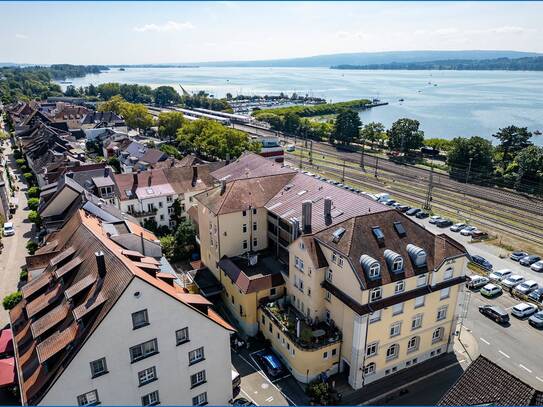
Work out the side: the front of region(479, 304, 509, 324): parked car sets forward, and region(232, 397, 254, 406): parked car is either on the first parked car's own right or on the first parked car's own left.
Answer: on the first parked car's own left

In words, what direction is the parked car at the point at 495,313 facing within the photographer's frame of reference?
facing away from the viewer and to the left of the viewer

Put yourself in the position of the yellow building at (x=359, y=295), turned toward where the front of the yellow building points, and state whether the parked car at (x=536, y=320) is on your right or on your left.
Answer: on your left

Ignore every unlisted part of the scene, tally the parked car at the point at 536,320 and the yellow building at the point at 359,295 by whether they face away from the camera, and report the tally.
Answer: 0

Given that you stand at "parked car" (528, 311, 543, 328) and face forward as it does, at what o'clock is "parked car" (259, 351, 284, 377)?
"parked car" (259, 351, 284, 377) is roughly at 12 o'clock from "parked car" (528, 311, 543, 328).
